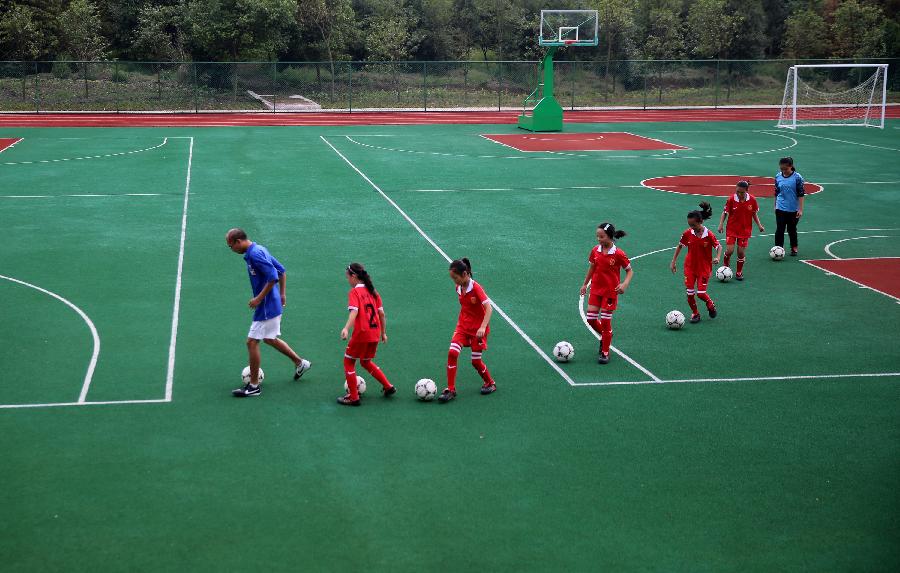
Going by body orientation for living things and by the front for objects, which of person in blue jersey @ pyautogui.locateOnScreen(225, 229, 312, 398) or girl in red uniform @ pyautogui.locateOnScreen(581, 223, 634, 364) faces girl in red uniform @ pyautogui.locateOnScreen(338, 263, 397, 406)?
girl in red uniform @ pyautogui.locateOnScreen(581, 223, 634, 364)

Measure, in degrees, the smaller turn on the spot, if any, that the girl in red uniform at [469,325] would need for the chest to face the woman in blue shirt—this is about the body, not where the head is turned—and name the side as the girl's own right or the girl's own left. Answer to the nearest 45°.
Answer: approximately 180°

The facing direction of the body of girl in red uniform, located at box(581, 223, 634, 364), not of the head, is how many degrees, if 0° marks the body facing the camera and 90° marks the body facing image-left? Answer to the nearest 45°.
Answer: approximately 45°

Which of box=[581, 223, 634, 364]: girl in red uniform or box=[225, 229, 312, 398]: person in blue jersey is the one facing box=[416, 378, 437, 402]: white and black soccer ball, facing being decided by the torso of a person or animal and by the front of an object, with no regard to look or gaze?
the girl in red uniform

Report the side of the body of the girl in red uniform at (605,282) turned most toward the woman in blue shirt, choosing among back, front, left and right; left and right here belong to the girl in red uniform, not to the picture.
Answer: back

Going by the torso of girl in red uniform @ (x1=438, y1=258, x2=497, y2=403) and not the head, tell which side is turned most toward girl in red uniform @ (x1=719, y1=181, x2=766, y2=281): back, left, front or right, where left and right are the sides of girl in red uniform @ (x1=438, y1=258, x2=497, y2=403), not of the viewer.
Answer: back

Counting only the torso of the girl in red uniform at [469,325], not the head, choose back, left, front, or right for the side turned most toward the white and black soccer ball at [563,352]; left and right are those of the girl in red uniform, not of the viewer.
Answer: back

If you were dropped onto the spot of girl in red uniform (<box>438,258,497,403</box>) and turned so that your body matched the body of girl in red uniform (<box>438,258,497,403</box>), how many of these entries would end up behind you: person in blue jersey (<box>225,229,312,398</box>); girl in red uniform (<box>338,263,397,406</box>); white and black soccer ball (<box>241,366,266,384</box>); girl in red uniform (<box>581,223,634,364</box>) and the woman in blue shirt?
2

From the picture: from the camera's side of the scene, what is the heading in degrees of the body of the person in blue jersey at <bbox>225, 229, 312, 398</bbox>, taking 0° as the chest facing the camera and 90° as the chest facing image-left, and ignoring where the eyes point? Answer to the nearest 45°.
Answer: approximately 90°

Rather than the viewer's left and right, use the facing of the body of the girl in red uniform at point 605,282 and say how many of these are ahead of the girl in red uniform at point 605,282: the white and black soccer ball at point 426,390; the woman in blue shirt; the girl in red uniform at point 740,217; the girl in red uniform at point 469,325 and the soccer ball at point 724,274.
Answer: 2

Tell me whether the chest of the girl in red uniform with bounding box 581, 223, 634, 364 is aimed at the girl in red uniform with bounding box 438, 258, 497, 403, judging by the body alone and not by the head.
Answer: yes

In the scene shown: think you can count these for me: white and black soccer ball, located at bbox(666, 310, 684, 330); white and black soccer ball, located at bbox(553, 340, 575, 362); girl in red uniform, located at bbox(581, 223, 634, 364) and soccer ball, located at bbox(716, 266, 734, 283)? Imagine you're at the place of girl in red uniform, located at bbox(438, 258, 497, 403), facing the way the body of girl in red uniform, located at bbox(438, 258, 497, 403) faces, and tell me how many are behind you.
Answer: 4

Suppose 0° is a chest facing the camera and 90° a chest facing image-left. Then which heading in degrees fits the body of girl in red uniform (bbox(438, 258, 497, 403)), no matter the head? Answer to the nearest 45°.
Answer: approximately 45°

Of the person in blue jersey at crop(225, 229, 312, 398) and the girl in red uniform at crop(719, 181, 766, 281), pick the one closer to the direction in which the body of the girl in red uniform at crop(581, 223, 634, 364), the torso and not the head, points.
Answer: the person in blue jersey

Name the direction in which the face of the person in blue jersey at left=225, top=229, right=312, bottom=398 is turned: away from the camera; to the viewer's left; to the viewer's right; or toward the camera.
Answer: to the viewer's left

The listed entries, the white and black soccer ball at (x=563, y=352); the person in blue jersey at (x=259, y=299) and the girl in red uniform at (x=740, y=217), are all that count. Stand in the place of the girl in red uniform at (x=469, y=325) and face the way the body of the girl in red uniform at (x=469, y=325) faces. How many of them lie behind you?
2

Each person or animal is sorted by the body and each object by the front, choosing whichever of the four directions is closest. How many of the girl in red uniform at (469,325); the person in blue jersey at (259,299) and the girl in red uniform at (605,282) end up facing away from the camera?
0
